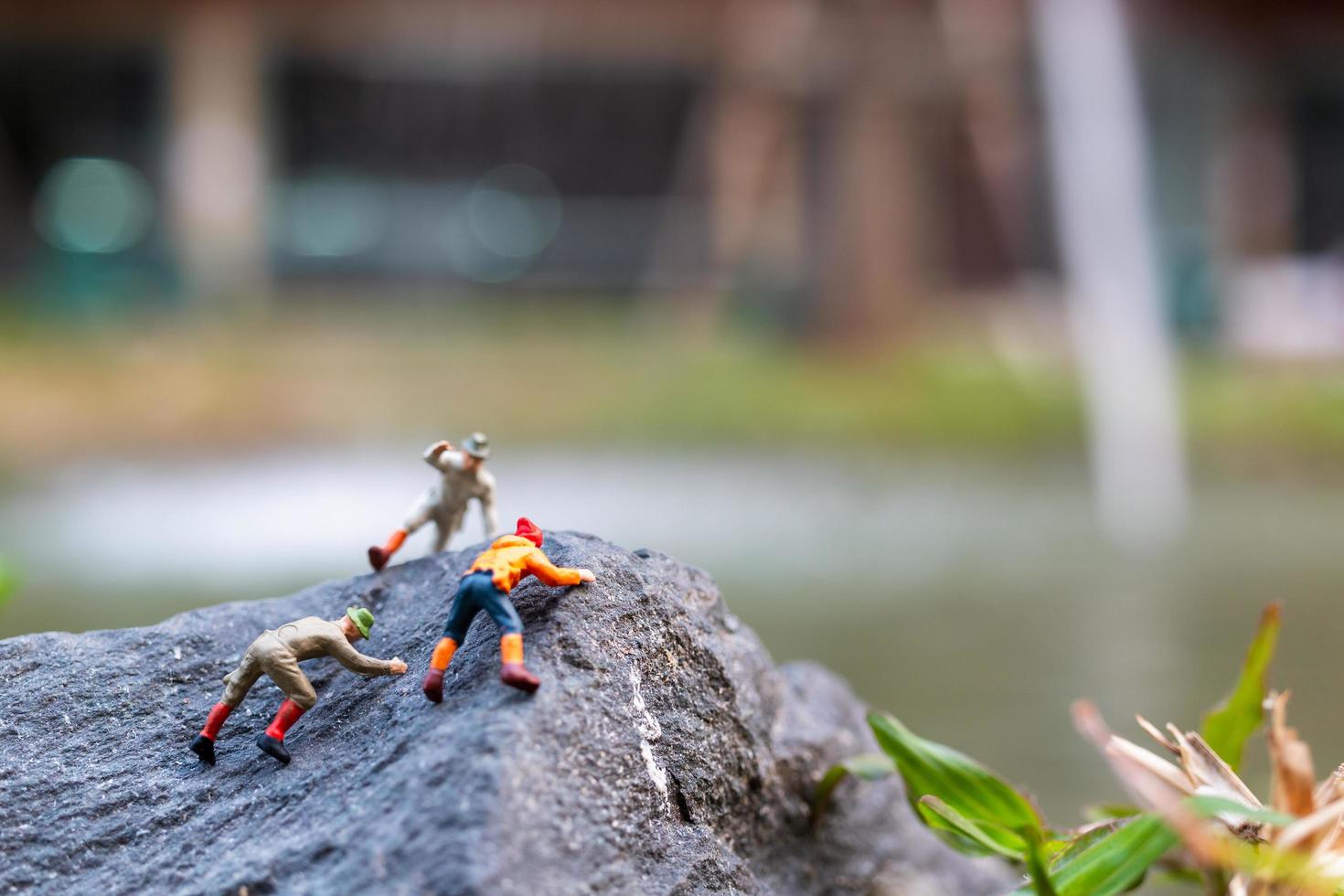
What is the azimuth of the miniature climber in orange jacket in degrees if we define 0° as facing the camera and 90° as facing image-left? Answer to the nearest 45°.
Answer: approximately 225°

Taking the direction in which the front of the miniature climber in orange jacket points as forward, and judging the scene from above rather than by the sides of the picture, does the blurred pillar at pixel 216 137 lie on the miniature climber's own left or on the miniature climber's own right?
on the miniature climber's own left
